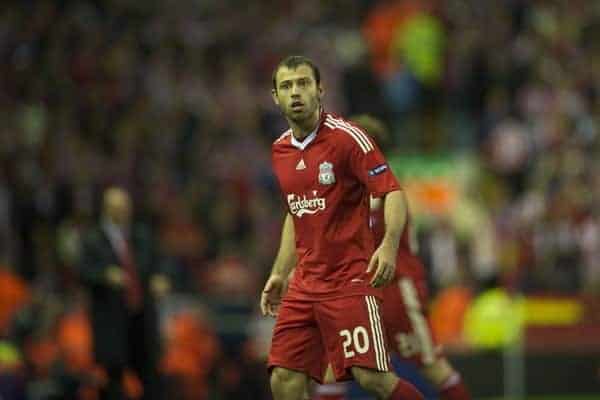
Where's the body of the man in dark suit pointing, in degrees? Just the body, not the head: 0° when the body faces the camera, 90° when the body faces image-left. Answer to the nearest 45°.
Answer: approximately 0°
